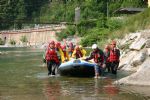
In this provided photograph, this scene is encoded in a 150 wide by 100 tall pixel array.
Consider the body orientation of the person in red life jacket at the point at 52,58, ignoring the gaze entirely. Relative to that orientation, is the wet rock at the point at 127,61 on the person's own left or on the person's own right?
on the person's own left

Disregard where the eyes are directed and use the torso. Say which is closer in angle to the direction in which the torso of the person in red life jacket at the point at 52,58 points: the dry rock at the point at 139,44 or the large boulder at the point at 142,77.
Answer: the large boulder

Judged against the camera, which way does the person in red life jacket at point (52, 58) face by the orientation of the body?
toward the camera

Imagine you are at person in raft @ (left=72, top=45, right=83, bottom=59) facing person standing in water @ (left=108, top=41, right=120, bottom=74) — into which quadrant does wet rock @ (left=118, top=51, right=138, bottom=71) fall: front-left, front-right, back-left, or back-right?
front-left

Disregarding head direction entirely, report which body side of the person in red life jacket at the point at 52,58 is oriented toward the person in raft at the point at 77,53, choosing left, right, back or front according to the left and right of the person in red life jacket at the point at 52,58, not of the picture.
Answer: left

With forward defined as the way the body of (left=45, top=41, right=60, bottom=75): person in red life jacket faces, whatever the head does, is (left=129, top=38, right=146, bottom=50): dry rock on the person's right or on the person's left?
on the person's left

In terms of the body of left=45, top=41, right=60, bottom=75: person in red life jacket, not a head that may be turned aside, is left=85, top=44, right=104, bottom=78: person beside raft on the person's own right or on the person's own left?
on the person's own left

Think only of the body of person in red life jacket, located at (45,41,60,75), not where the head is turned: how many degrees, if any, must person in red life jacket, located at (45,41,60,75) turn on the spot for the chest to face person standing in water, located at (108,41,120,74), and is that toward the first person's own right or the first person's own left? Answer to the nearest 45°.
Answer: approximately 90° to the first person's own left
